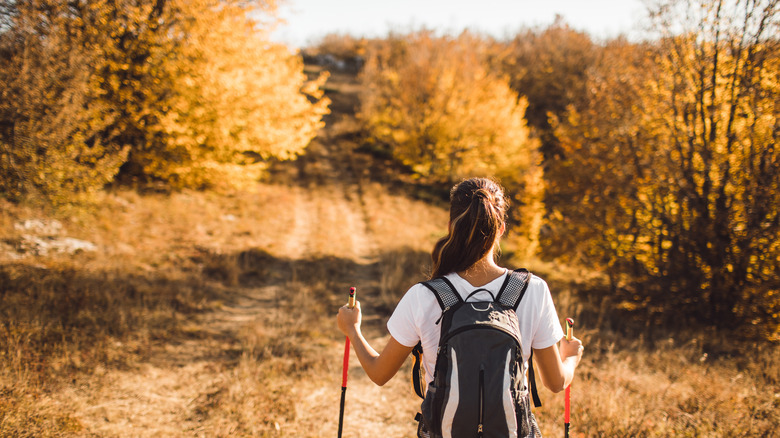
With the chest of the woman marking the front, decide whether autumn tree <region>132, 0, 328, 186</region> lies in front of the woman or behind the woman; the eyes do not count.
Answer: in front

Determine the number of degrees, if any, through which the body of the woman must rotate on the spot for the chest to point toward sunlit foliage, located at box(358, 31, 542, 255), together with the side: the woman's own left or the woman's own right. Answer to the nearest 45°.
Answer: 0° — they already face it

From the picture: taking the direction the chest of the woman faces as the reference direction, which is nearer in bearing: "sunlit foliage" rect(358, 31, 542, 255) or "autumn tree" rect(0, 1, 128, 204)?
the sunlit foliage

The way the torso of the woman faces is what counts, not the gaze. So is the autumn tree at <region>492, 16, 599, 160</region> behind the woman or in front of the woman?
in front

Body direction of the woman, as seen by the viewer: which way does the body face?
away from the camera
